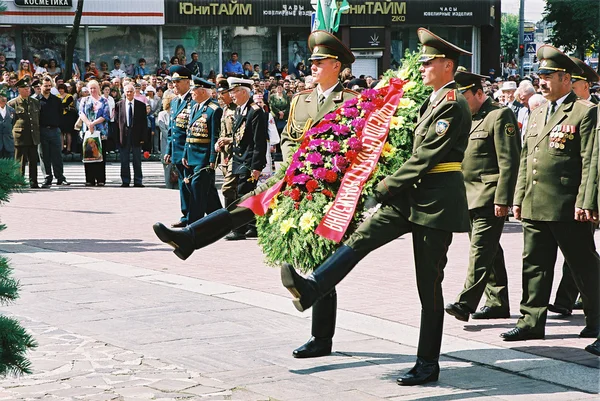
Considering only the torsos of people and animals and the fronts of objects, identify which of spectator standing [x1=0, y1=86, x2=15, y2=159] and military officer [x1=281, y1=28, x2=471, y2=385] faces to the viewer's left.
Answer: the military officer

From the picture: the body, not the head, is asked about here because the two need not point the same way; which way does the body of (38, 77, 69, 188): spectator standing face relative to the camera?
toward the camera

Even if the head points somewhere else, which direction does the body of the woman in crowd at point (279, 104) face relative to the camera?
toward the camera

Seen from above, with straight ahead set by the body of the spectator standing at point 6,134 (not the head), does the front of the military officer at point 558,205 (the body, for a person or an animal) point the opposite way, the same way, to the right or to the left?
to the right

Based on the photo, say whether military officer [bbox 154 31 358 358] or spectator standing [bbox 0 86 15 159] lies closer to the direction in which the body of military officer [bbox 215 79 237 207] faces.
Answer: the military officer

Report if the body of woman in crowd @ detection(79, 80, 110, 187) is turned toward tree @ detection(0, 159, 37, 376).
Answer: yes

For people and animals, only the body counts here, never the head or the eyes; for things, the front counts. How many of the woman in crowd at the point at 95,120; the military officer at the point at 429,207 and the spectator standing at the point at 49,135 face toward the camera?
2

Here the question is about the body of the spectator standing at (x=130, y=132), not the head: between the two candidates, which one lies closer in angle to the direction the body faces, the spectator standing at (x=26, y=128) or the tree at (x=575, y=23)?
the spectator standing

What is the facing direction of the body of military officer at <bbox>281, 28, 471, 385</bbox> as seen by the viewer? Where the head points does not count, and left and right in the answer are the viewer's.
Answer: facing to the left of the viewer
